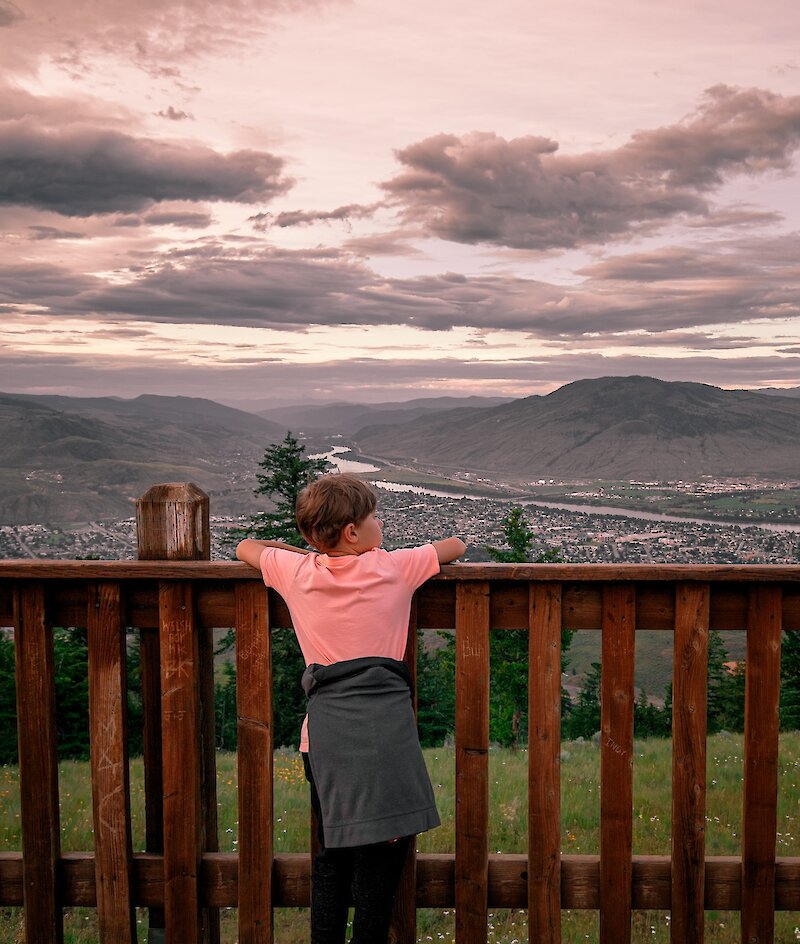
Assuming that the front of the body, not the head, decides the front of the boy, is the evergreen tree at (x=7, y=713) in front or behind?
in front

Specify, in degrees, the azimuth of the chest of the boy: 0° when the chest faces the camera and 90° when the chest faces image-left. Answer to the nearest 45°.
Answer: approximately 180°

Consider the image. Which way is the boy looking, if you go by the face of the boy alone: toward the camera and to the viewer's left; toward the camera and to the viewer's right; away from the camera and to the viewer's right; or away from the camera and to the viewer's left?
away from the camera and to the viewer's right

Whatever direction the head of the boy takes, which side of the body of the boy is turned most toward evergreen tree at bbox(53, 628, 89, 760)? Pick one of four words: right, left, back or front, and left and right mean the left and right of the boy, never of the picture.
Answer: front

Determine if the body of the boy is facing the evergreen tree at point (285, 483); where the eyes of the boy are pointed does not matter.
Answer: yes

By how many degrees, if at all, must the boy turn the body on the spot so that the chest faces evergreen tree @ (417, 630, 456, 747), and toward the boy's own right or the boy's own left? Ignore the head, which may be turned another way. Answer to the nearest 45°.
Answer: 0° — they already face it

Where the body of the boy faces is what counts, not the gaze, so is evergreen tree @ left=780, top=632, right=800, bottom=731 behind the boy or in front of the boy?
in front
